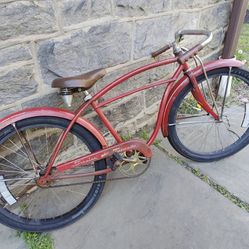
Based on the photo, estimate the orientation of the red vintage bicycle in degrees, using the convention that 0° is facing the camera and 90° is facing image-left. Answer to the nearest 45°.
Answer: approximately 270°
